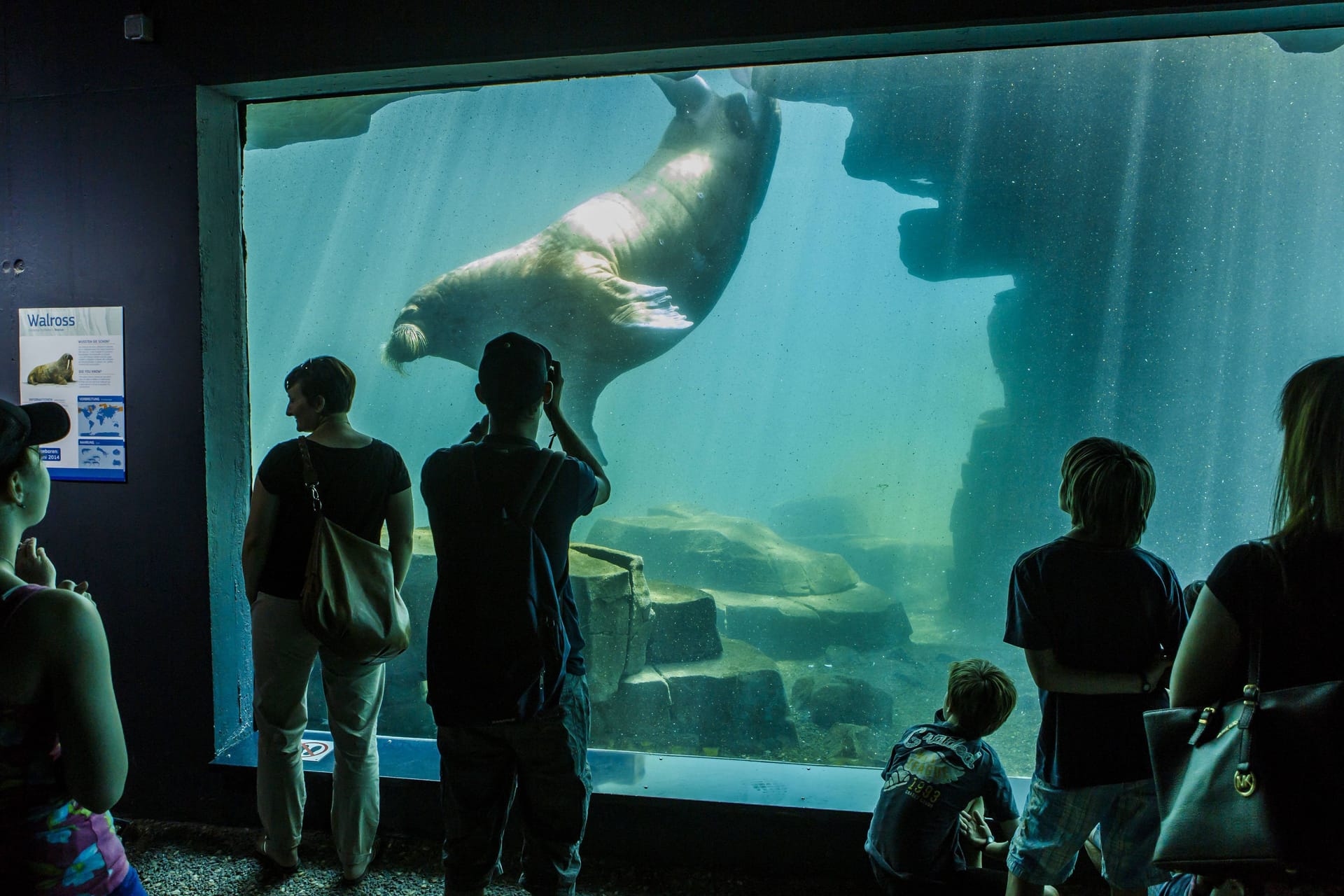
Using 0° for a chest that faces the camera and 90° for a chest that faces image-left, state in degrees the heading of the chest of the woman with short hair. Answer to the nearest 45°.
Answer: approximately 180°

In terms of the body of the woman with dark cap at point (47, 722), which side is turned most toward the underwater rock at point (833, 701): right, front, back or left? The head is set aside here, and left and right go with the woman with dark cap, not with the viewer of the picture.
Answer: front

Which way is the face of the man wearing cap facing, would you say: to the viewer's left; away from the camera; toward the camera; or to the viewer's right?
away from the camera

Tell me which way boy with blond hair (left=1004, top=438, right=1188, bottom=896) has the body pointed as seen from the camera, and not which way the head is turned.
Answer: away from the camera

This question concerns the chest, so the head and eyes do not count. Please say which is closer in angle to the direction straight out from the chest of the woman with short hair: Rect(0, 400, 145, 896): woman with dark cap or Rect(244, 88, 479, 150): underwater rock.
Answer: the underwater rock

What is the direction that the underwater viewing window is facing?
toward the camera

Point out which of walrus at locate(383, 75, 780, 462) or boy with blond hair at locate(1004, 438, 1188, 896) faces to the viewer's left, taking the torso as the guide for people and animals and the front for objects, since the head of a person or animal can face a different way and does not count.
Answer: the walrus

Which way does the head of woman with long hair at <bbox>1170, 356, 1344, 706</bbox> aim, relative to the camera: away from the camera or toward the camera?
away from the camera

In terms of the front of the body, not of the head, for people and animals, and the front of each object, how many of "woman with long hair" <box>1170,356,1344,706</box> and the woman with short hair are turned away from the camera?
2

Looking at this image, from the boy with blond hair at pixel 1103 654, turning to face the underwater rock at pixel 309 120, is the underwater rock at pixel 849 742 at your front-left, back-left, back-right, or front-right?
front-right

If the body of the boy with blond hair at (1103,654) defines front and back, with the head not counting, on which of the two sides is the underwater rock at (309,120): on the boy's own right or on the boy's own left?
on the boy's own left

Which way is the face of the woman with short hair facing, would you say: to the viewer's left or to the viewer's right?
to the viewer's left

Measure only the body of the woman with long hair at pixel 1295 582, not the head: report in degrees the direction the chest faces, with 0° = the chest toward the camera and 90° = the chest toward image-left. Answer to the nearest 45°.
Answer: approximately 180°

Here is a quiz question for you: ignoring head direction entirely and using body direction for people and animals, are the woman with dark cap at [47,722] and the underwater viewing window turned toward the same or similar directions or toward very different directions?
very different directions
